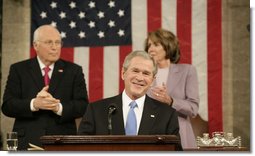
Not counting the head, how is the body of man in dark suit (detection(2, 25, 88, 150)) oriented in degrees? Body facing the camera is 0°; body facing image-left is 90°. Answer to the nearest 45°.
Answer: approximately 0°

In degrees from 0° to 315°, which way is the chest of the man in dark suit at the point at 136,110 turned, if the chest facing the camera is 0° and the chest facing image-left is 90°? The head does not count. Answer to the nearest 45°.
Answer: approximately 0°

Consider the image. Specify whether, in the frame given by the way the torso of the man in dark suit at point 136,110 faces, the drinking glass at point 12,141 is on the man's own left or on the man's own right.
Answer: on the man's own right

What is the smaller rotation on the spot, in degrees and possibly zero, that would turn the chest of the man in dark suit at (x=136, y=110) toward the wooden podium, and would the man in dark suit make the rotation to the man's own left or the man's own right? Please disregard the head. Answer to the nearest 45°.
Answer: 0° — they already face it

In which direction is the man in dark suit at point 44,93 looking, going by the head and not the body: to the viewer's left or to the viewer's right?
to the viewer's right
